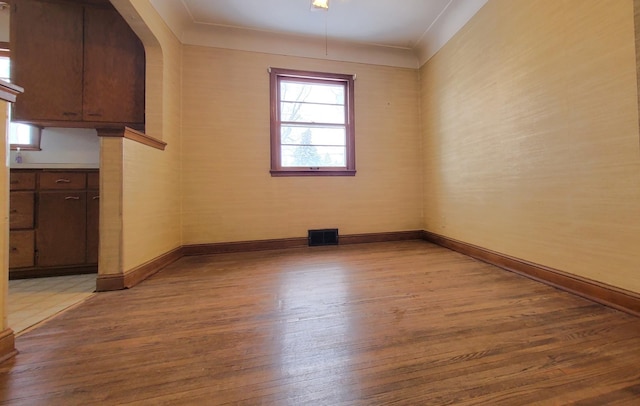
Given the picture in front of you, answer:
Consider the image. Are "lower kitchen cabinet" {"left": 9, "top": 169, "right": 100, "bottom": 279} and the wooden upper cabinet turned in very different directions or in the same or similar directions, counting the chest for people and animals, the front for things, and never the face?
same or similar directions

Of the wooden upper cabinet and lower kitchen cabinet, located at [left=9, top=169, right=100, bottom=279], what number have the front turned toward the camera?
2

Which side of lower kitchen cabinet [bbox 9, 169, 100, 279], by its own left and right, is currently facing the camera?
front

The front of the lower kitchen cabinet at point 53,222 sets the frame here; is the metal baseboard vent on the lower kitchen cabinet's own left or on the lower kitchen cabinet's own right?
on the lower kitchen cabinet's own left

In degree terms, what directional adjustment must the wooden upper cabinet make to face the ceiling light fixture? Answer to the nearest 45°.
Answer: approximately 45° to its left

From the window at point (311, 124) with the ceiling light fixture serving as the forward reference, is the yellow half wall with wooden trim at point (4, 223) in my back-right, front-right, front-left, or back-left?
front-right

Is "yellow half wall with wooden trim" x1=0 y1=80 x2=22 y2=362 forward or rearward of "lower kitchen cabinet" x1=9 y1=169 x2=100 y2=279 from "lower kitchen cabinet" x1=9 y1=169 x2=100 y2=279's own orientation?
forward

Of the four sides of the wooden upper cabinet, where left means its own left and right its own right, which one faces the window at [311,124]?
left

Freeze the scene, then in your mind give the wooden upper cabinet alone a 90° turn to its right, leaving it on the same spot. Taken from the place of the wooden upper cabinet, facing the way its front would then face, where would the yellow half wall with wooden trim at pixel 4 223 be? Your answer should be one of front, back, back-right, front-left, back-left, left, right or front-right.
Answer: left

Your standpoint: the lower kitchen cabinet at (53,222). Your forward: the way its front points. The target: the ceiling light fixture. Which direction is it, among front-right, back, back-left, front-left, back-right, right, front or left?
front-left
